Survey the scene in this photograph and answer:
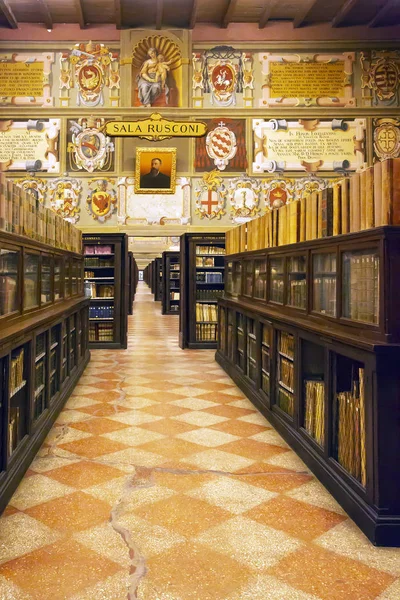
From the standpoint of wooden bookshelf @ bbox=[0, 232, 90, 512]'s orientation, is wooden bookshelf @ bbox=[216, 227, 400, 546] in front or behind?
in front

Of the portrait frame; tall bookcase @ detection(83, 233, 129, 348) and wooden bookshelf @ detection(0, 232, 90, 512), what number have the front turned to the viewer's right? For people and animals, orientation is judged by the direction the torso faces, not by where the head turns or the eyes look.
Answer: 1

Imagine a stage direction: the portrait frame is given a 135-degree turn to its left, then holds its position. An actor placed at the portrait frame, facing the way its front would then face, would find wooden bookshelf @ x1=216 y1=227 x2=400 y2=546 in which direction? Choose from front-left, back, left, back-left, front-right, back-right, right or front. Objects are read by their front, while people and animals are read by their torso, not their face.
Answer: back-right

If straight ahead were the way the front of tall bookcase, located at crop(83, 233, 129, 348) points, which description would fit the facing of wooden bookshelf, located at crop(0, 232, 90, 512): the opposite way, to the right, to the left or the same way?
to the left

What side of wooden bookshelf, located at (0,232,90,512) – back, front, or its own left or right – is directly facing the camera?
right

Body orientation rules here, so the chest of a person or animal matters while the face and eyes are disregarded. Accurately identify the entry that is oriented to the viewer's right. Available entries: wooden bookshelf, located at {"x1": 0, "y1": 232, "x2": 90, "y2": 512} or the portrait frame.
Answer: the wooden bookshelf

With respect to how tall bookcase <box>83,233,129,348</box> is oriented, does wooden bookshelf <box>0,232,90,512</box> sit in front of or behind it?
in front

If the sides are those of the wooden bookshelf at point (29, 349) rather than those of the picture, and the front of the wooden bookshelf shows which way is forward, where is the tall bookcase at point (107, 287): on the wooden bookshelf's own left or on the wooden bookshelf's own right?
on the wooden bookshelf's own left

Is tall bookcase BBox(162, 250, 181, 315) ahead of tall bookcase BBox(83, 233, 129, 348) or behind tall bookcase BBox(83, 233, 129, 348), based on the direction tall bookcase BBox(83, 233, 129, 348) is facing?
behind

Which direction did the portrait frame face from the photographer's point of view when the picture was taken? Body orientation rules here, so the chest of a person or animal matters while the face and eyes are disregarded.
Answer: facing the viewer

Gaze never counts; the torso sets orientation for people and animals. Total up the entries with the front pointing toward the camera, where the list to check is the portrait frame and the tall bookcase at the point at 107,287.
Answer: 2

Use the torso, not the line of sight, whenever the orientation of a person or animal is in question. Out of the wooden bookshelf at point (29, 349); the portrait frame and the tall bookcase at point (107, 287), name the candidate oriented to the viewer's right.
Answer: the wooden bookshelf

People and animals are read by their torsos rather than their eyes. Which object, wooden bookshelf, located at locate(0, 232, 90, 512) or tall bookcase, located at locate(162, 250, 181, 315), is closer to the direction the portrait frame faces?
the wooden bookshelf

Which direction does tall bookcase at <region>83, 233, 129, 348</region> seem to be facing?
toward the camera
